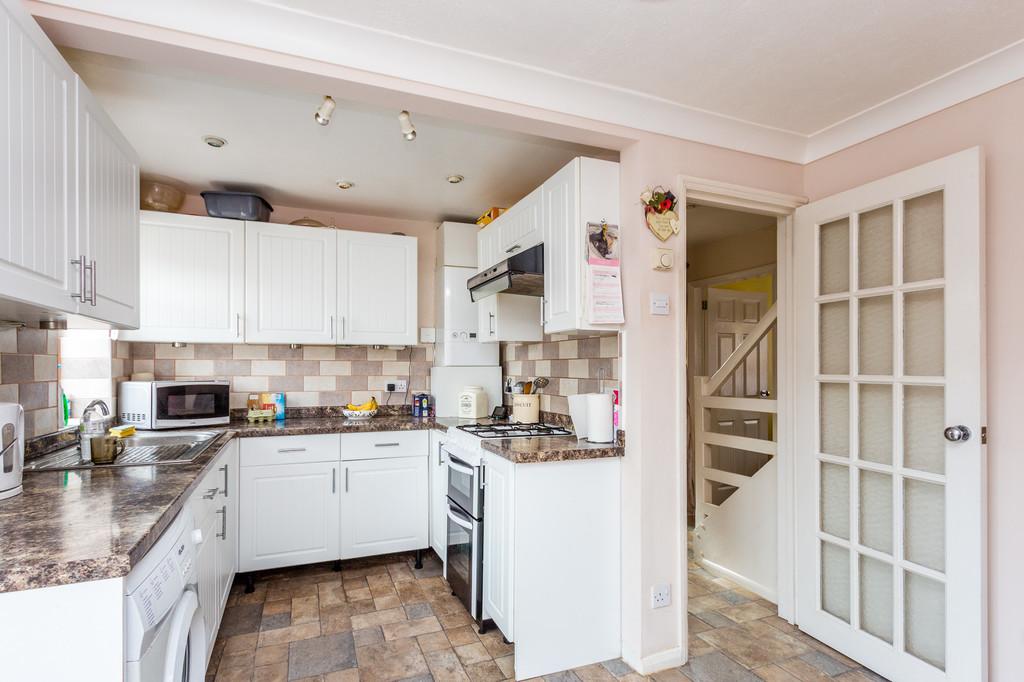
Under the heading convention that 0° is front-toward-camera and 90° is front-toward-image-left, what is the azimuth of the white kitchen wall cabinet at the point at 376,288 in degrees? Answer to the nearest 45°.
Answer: approximately 0°

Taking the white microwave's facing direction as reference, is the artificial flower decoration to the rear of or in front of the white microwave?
in front

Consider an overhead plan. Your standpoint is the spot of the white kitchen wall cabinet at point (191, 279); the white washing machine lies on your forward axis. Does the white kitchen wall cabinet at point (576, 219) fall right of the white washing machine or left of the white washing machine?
left

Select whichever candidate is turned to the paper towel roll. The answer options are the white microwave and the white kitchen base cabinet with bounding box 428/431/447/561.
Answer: the white microwave

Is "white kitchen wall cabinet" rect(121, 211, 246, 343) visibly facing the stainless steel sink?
yes

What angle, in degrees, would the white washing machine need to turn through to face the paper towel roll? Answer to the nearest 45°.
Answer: approximately 45° to its left

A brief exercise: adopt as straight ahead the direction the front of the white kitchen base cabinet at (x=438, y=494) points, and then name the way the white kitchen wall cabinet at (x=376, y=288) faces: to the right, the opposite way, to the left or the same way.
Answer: to the left

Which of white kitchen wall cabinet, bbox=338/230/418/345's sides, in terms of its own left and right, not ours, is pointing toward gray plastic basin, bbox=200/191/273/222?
right

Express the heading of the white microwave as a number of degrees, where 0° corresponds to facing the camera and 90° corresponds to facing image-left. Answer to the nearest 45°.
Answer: approximately 315°

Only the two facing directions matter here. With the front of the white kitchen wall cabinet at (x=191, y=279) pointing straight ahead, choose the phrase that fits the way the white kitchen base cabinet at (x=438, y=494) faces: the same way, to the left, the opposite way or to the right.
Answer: to the right
